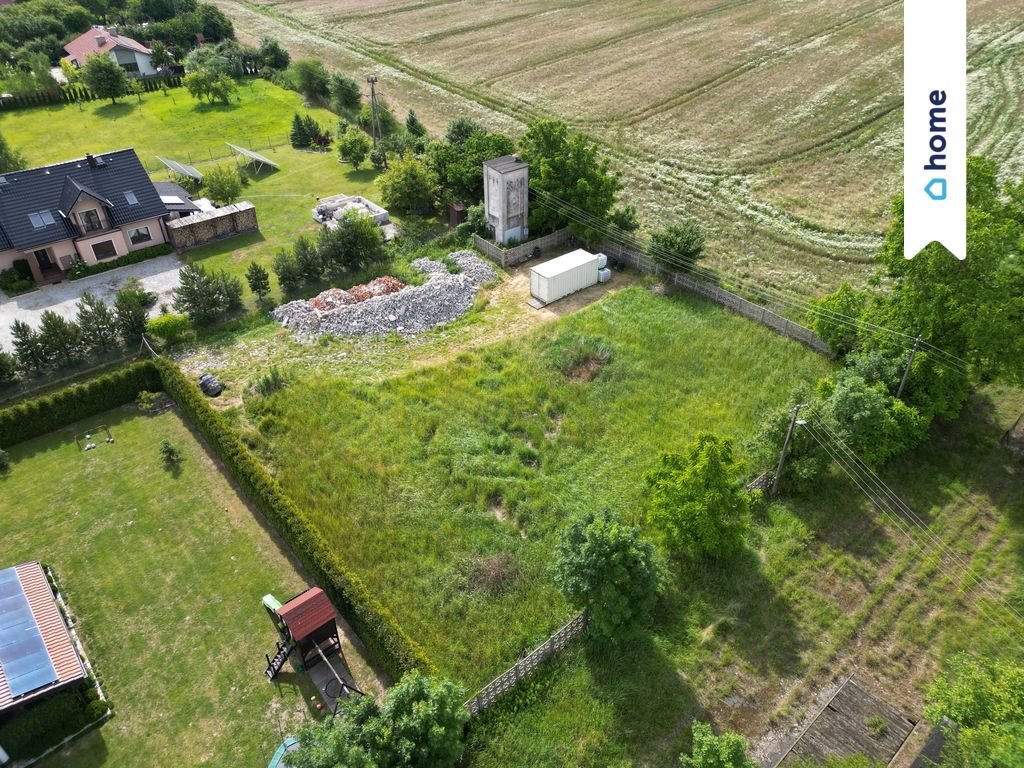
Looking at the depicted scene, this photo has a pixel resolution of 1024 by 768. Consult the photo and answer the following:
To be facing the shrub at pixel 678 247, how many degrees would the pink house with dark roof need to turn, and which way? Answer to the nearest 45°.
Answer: approximately 45° to its left

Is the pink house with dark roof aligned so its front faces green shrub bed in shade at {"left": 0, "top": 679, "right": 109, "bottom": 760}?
yes

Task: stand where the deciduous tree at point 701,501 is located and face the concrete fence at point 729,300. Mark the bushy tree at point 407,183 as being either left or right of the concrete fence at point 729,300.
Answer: left

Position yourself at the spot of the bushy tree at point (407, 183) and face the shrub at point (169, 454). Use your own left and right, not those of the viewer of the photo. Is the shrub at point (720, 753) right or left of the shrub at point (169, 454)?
left

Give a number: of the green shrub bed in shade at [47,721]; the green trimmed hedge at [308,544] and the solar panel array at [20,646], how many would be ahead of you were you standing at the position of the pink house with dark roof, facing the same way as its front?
3

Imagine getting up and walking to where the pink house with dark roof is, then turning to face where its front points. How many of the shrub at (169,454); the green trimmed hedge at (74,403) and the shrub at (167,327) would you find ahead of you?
3

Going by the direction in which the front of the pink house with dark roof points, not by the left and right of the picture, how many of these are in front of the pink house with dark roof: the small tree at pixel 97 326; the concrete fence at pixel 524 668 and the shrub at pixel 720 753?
3

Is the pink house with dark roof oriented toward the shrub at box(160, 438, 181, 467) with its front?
yes

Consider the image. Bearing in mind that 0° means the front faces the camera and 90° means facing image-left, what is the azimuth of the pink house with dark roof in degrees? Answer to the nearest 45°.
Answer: approximately 0°

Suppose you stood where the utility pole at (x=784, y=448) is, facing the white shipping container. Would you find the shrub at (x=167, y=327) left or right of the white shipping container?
left

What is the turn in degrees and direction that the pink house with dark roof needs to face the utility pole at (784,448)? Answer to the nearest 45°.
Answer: approximately 45° to its left

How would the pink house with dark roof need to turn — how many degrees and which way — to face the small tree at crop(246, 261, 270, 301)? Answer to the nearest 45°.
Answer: approximately 45° to its left

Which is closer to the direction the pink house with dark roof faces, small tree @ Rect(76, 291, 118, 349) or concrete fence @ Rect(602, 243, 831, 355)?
the small tree
